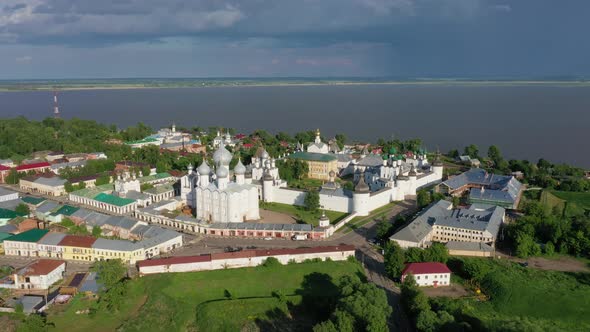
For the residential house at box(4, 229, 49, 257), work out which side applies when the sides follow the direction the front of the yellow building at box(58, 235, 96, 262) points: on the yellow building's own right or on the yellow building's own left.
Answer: on the yellow building's own right

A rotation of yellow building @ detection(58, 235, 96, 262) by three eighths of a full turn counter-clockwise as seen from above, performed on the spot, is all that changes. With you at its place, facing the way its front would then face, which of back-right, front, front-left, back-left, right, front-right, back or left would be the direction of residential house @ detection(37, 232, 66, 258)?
left

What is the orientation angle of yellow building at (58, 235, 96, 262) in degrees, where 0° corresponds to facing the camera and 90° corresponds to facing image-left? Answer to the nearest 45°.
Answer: approximately 0°

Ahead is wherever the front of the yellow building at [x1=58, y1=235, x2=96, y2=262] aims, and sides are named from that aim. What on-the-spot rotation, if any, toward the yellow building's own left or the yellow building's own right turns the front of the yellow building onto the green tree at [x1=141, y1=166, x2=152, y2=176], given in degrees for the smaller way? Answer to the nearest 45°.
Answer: approximately 180°

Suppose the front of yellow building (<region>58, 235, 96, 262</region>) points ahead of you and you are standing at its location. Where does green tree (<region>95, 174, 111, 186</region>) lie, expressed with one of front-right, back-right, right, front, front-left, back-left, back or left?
back

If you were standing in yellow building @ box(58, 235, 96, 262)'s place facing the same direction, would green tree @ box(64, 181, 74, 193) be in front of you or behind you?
behind

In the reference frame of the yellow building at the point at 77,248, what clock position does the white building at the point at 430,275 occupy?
The white building is roughly at 10 o'clock from the yellow building.

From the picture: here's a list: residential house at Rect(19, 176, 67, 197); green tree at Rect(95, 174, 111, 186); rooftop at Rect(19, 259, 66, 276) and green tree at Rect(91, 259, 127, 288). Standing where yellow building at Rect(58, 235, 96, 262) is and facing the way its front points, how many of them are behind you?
2

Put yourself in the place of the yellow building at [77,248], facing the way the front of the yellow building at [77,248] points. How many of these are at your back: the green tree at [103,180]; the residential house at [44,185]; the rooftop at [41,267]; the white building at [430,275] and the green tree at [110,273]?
2

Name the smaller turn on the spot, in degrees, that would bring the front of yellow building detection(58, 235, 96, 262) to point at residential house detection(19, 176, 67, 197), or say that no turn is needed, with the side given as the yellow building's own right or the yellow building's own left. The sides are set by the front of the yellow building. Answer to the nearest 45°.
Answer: approximately 180°

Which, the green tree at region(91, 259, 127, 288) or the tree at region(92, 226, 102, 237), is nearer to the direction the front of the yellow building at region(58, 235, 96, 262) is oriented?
the green tree
